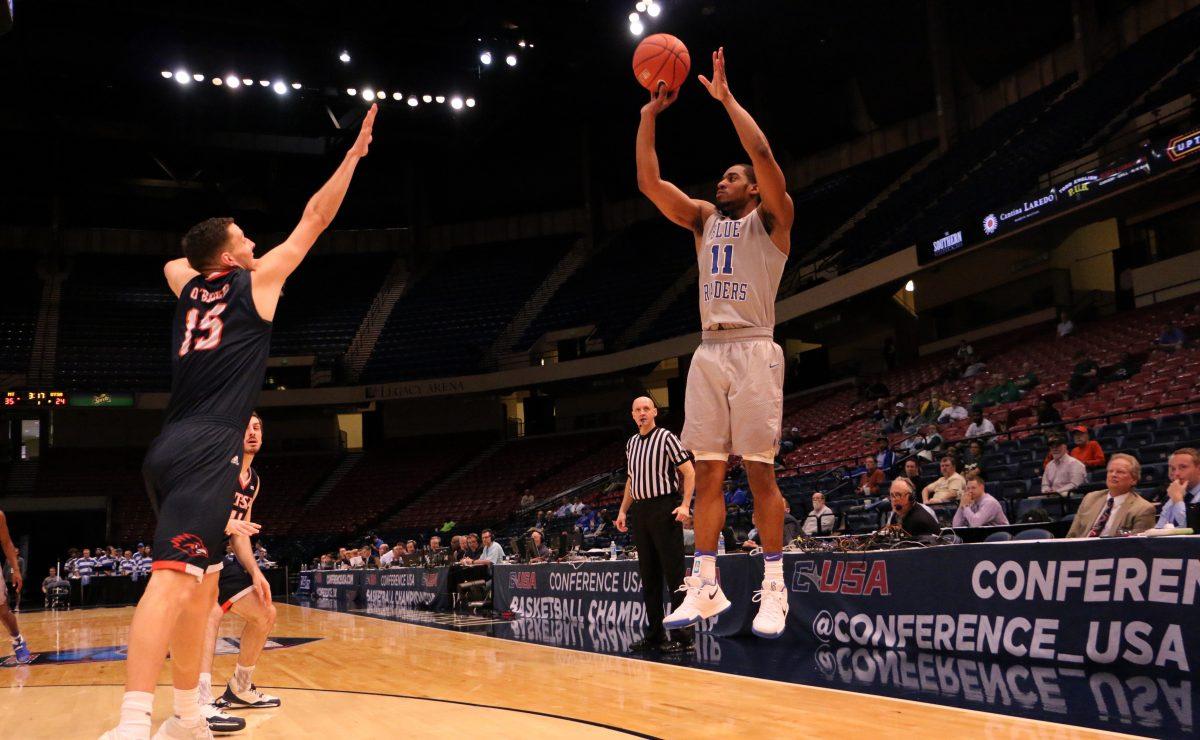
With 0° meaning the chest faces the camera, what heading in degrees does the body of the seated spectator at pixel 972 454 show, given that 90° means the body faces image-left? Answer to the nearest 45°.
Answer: approximately 45°

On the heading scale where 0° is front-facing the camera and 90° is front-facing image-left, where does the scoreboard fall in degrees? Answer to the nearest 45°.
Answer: approximately 0°

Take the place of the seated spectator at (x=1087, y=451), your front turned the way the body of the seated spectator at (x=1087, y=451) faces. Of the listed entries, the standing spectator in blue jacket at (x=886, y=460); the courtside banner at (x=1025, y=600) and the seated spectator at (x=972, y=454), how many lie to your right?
2

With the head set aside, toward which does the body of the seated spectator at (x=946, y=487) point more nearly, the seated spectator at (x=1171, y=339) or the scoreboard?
the scoreboard

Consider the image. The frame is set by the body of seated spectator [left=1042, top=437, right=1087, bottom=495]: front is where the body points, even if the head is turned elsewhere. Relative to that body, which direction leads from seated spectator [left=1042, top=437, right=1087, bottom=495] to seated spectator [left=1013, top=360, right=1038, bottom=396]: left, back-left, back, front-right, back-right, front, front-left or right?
back-right

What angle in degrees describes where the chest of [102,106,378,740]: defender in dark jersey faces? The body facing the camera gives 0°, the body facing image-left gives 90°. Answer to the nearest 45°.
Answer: approximately 225°

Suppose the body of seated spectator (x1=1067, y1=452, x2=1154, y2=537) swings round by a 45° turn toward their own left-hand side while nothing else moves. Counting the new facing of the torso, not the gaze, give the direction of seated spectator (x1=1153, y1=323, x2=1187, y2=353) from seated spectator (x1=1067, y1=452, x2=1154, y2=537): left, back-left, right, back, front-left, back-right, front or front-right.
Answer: back

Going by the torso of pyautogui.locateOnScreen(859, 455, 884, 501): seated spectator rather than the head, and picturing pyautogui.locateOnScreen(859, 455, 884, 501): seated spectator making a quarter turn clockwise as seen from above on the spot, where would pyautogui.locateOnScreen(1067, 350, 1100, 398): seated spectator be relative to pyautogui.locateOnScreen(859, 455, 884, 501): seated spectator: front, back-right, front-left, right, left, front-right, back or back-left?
right

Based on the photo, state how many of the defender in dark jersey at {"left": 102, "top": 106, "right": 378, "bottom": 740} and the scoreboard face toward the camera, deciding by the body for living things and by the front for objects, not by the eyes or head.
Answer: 1

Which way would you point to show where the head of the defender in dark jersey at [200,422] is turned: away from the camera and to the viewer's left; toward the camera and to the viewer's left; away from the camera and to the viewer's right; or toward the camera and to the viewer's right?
away from the camera and to the viewer's right

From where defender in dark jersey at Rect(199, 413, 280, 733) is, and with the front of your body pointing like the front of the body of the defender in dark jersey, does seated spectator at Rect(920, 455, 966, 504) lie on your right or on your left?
on your left

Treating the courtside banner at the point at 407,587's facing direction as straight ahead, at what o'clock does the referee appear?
The referee is roughly at 10 o'clock from the courtside banner.
